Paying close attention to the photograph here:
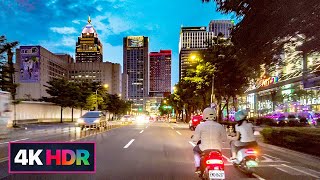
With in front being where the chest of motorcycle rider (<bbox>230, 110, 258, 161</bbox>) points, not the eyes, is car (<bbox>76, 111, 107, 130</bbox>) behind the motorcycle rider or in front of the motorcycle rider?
in front

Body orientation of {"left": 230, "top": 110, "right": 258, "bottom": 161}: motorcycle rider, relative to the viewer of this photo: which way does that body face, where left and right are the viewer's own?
facing away from the viewer and to the left of the viewer

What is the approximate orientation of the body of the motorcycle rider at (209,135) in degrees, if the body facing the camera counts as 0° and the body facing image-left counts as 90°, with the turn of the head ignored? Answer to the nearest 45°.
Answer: approximately 180°

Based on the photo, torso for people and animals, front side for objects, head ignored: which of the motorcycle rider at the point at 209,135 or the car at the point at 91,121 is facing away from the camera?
the motorcycle rider

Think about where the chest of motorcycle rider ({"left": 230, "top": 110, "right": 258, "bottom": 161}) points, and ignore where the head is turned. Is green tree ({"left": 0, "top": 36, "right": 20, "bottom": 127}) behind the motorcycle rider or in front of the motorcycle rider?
in front

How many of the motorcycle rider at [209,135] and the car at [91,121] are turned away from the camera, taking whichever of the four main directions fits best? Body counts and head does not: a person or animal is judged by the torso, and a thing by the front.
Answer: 1

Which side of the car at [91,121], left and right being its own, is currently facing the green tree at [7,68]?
right

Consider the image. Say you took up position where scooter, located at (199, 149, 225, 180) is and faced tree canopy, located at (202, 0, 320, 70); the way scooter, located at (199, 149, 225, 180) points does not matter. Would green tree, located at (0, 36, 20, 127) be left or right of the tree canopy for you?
left

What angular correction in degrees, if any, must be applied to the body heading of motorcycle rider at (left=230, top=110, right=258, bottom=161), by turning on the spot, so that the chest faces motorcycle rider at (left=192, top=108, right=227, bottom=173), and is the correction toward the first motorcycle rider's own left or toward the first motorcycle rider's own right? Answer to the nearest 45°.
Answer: approximately 135° to the first motorcycle rider's own left

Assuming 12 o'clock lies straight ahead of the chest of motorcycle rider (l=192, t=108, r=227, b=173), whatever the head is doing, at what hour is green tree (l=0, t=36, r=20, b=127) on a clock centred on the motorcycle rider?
The green tree is roughly at 11 o'clock from the motorcycle rider.

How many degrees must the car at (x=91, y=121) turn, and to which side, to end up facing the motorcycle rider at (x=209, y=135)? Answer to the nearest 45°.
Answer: approximately 45° to its left
